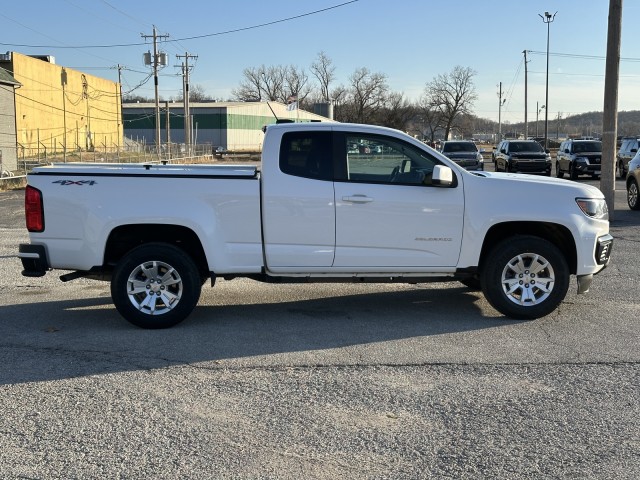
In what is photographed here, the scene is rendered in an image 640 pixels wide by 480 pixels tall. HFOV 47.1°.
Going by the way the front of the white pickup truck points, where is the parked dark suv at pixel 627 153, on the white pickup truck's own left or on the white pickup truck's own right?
on the white pickup truck's own left

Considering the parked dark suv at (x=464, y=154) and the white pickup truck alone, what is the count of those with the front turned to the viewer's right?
1

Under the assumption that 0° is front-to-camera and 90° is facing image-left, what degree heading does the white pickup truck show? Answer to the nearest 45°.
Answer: approximately 270°

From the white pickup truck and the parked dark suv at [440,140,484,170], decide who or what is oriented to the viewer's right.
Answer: the white pickup truck

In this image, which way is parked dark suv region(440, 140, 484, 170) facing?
toward the camera

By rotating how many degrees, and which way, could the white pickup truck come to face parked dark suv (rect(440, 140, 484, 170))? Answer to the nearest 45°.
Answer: approximately 90° to its left

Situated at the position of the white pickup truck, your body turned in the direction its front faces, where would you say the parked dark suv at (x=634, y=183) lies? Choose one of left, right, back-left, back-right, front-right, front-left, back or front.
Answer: front-left

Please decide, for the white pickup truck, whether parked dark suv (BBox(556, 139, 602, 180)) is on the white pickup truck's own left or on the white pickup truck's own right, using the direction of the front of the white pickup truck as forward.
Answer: on the white pickup truck's own left

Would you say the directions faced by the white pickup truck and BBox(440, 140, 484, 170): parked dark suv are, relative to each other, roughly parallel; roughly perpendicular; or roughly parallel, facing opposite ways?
roughly perpendicular

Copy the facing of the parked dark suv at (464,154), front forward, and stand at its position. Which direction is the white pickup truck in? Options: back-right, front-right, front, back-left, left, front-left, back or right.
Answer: front

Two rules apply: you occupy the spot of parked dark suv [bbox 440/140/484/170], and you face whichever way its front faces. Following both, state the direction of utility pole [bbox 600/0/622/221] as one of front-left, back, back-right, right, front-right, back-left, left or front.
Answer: front

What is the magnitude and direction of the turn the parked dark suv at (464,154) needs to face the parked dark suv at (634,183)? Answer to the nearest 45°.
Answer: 0° — it already faces it

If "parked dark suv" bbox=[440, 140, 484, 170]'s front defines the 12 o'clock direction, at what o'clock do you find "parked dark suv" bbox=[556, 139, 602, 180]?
"parked dark suv" bbox=[556, 139, 602, 180] is roughly at 9 o'clock from "parked dark suv" bbox=[440, 140, 484, 170].
